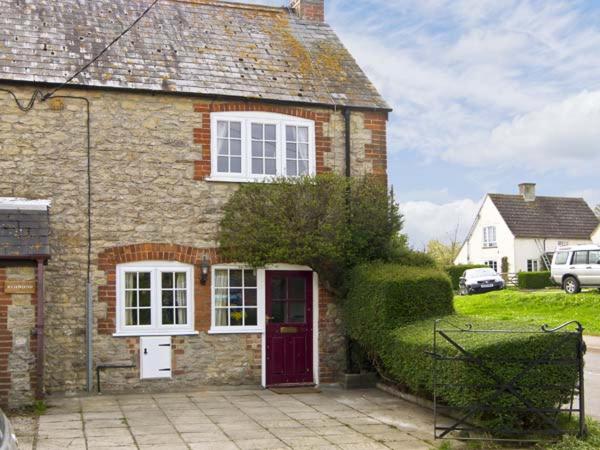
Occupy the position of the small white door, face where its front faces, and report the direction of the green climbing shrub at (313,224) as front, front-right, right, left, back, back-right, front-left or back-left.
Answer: left

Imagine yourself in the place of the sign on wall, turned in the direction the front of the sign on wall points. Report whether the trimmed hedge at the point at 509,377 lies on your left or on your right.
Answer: on your left

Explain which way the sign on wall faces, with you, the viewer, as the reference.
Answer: facing the viewer

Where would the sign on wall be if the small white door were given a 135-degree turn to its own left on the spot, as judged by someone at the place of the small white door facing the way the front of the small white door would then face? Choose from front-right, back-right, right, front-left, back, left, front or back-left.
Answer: back

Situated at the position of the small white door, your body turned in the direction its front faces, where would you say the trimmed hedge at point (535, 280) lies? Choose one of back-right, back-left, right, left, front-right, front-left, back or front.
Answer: back-left

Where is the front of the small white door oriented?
toward the camera

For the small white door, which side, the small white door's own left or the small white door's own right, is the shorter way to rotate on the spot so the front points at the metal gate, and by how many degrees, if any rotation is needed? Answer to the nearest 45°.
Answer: approximately 45° to the small white door's own left

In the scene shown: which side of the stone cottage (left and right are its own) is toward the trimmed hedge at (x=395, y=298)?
left

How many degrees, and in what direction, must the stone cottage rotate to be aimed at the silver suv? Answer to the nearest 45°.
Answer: approximately 135° to its left

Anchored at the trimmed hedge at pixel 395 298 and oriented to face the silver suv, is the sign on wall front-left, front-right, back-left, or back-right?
back-left

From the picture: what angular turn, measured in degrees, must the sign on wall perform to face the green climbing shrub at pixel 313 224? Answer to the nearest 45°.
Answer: approximately 90° to its left

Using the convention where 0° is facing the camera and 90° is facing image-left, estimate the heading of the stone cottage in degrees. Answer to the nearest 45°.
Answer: approximately 0°
